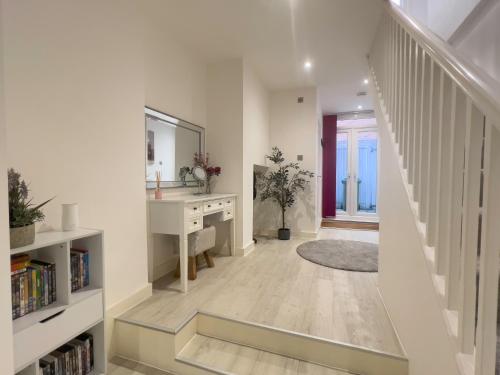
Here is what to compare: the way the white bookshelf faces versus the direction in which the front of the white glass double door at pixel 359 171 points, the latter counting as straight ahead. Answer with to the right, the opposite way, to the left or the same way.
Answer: to the left

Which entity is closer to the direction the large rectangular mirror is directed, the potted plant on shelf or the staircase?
the staircase

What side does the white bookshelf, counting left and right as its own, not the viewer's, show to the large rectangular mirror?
left

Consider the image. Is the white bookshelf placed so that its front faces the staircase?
yes

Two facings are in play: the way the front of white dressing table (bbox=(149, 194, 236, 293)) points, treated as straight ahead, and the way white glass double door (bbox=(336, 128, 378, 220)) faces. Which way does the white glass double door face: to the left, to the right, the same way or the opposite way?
to the right

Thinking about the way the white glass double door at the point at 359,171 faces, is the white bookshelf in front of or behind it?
in front

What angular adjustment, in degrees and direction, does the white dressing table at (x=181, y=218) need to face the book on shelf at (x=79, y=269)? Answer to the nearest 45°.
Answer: approximately 90° to its right

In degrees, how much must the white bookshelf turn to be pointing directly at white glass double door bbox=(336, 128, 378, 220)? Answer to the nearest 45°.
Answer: approximately 45° to its left
